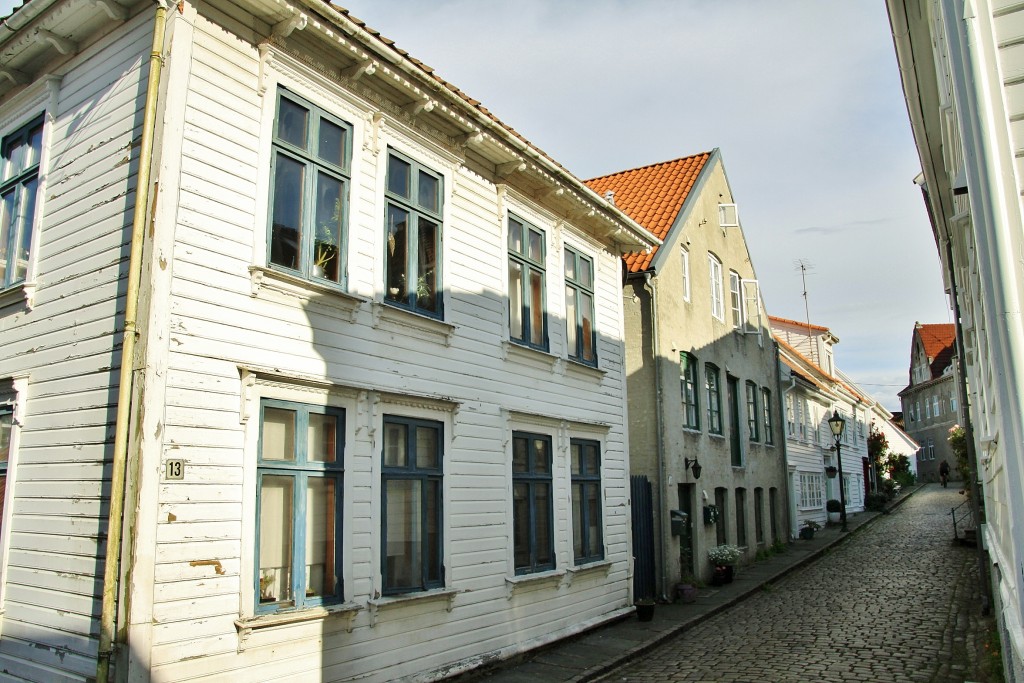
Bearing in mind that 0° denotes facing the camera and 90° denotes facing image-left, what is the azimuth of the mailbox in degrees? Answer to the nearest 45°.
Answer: approximately 315°

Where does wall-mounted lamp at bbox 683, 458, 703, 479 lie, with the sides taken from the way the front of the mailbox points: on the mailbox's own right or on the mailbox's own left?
on the mailbox's own left

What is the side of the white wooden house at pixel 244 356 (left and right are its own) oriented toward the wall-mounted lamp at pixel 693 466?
left

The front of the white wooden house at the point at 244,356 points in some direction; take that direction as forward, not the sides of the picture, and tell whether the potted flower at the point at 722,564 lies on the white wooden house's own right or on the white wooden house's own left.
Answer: on the white wooden house's own left

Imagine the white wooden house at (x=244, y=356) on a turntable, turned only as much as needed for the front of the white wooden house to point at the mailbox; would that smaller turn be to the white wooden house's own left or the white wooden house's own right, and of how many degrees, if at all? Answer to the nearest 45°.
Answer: approximately 90° to the white wooden house's own left
